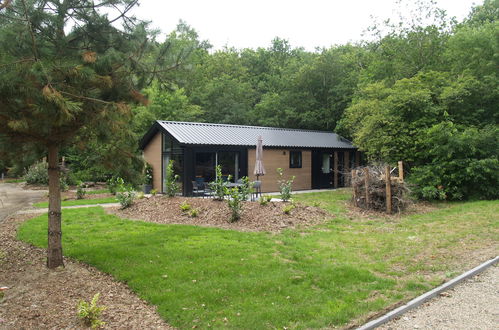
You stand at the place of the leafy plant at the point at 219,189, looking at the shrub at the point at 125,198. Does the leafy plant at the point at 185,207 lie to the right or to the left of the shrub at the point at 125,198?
left

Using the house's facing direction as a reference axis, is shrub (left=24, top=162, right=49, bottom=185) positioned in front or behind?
behind

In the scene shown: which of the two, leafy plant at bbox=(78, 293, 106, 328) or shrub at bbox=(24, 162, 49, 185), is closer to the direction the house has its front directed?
the leafy plant

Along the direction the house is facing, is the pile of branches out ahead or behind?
ahead

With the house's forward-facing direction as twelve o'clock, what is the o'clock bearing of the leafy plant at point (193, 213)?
The leafy plant is roughly at 2 o'clock from the house.

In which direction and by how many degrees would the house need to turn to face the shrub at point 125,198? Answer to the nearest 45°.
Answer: approximately 90° to its right

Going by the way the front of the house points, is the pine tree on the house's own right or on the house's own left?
on the house's own right

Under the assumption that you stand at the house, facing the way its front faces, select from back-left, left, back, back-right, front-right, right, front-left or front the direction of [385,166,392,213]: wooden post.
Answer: front

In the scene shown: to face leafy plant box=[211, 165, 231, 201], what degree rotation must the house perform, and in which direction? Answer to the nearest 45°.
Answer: approximately 45° to its right

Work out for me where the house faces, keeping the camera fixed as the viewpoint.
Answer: facing the viewer and to the right of the viewer

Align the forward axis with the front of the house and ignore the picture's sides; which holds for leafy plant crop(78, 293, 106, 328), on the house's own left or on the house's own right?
on the house's own right

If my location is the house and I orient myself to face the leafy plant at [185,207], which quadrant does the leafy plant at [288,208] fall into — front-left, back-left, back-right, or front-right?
front-left
